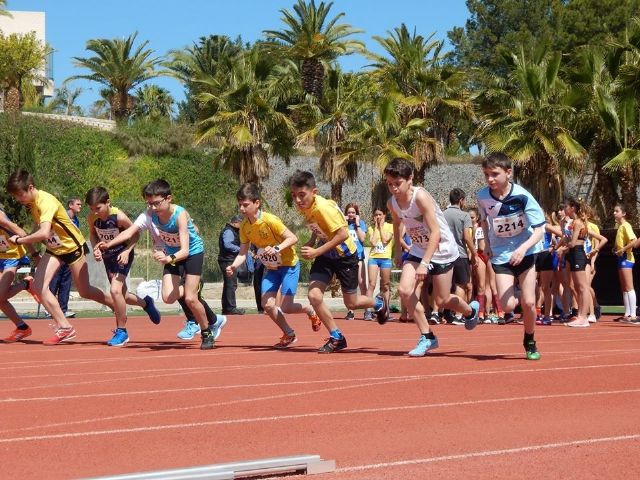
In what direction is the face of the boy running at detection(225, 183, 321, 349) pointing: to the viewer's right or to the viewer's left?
to the viewer's left

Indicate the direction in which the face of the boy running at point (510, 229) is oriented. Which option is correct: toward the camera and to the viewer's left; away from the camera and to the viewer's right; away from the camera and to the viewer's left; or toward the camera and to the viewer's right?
toward the camera and to the viewer's left

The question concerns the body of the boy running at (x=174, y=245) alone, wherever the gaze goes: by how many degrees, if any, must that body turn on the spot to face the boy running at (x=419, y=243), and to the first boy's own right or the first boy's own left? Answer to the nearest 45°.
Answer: approximately 90° to the first boy's own left

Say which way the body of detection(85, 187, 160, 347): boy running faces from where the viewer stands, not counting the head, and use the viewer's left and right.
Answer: facing the viewer and to the left of the viewer

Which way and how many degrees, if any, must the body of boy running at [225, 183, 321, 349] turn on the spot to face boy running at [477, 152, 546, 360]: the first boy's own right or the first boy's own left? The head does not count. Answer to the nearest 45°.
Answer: approximately 90° to the first boy's own left

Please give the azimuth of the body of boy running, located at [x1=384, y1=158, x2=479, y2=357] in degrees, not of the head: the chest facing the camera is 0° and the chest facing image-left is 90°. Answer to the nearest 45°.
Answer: approximately 45°

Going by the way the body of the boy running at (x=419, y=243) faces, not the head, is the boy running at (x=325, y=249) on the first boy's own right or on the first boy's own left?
on the first boy's own right

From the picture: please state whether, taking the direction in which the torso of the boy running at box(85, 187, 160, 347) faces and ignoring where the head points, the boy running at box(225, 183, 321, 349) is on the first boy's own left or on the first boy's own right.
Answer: on the first boy's own left
